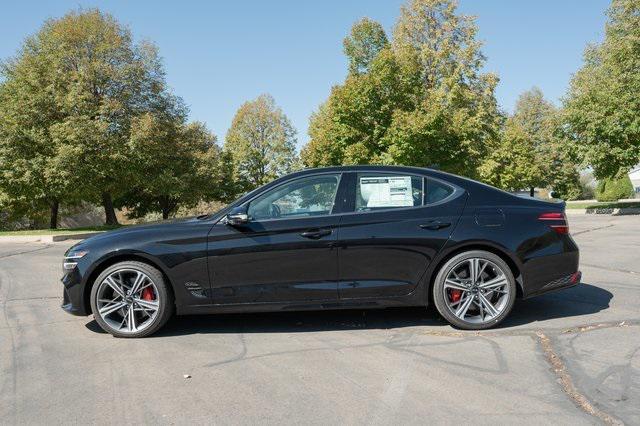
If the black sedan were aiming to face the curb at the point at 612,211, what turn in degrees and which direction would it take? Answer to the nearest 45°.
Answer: approximately 135° to its right

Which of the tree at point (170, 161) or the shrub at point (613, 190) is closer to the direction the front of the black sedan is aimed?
the tree

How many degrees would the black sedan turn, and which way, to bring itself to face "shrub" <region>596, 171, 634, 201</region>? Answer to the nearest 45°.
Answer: approximately 135° to its right

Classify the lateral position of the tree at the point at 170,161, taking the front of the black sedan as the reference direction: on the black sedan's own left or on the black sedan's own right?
on the black sedan's own right

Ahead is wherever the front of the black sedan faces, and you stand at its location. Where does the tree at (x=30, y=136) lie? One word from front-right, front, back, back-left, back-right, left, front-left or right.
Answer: front-right

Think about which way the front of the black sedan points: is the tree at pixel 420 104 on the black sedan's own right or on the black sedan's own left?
on the black sedan's own right

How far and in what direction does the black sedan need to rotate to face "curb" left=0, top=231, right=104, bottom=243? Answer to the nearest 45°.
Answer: approximately 45° to its right

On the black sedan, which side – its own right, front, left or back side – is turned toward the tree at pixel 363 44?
right

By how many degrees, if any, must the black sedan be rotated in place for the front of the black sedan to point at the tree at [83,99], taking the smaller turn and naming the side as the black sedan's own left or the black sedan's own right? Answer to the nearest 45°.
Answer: approximately 45° to the black sedan's own right

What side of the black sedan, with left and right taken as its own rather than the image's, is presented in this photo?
left
